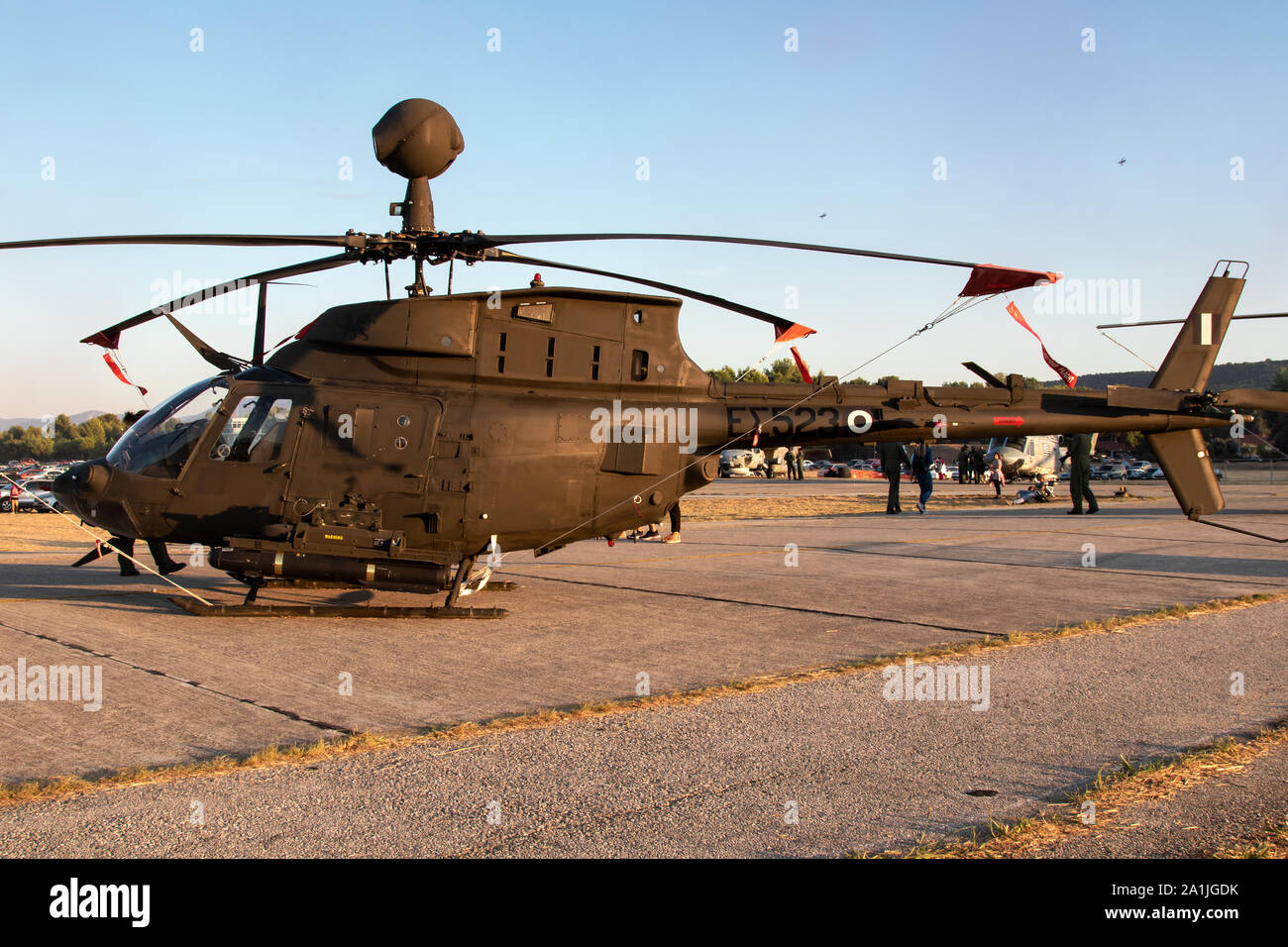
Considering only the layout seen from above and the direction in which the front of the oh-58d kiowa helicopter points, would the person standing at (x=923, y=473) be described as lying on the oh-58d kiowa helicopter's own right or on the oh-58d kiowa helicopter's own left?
on the oh-58d kiowa helicopter's own right

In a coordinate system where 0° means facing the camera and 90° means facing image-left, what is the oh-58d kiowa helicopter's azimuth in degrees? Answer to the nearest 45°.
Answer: approximately 90°

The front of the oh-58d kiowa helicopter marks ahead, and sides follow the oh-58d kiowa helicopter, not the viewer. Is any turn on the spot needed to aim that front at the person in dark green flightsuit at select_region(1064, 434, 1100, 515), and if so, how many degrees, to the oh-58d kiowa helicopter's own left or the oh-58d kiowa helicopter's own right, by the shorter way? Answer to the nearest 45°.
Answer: approximately 135° to the oh-58d kiowa helicopter's own right

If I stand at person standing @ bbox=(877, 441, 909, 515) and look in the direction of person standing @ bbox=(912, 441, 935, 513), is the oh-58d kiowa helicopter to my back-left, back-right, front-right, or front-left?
back-right
